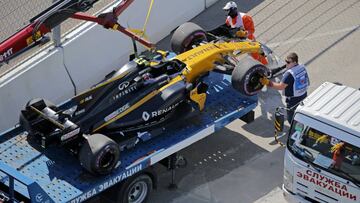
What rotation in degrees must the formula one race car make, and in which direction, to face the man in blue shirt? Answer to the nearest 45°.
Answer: approximately 45° to its right

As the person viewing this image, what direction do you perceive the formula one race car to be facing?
facing away from the viewer and to the right of the viewer
